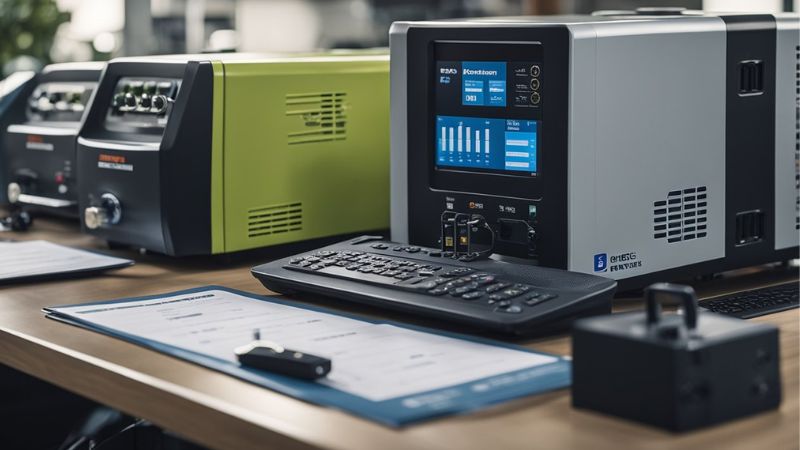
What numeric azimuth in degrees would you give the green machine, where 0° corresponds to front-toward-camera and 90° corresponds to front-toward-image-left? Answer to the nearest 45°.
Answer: approximately 45°

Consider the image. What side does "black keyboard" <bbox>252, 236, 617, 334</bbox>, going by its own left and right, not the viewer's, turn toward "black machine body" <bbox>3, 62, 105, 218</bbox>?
right

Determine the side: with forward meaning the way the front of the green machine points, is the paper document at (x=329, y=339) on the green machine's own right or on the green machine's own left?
on the green machine's own left

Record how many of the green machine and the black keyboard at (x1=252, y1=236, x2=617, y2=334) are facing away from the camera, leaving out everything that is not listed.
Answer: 0

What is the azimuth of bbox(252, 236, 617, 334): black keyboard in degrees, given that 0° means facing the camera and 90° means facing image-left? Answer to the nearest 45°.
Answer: approximately 45°

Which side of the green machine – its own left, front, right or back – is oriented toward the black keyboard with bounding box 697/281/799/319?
left
